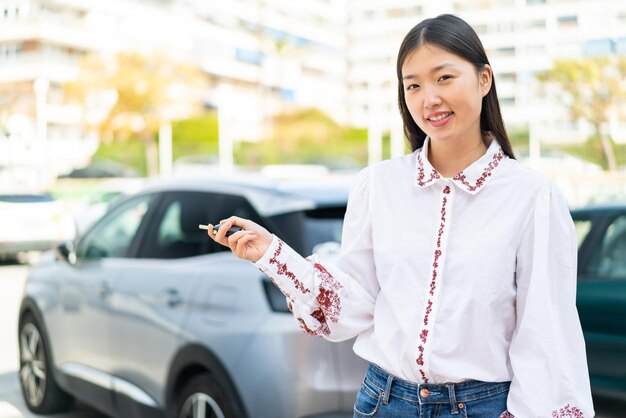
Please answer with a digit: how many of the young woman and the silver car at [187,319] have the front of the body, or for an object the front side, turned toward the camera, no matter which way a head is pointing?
1

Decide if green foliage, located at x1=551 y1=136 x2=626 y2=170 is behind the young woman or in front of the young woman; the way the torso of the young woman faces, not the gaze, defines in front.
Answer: behind

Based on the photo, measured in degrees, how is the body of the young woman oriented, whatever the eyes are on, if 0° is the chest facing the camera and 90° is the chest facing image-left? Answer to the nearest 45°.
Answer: approximately 0°

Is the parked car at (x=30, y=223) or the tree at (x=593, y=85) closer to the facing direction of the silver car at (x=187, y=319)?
the parked car

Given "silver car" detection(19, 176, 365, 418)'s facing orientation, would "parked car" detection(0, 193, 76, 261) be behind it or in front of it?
in front
